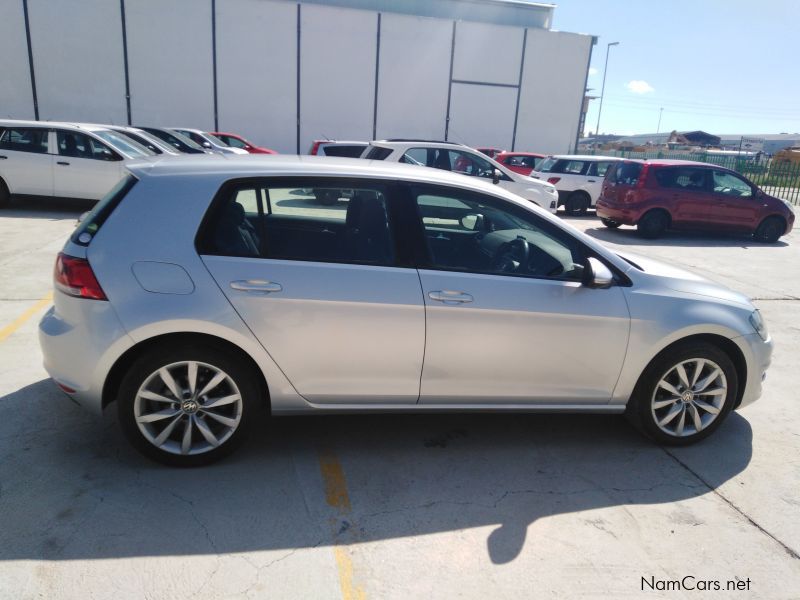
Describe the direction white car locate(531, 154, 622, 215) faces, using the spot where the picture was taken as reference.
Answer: facing away from the viewer and to the right of the viewer

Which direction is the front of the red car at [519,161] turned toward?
to the viewer's right

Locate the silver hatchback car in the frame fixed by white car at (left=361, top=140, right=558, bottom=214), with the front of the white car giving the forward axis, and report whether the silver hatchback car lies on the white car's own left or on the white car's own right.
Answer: on the white car's own right

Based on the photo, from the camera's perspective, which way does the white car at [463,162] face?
to the viewer's right

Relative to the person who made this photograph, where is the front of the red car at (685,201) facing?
facing away from the viewer and to the right of the viewer

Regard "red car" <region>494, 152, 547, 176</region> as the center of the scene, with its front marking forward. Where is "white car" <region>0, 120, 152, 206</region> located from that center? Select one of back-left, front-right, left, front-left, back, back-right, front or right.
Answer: back-right

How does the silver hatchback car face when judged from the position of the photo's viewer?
facing to the right of the viewer

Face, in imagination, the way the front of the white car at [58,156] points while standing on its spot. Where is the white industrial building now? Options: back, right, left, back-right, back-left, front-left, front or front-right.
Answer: left

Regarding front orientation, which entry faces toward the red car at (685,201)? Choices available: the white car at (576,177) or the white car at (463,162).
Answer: the white car at (463,162)
